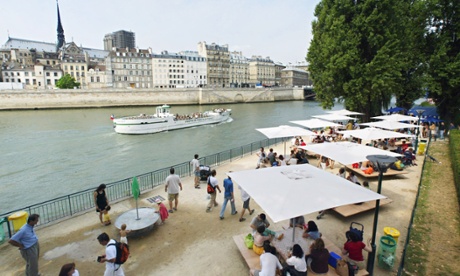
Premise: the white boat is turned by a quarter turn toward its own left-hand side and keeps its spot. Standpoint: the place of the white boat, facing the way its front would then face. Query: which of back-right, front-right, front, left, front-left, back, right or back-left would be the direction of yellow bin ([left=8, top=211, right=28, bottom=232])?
back-left

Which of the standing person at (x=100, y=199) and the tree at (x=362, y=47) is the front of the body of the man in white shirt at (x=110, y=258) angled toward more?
the standing person

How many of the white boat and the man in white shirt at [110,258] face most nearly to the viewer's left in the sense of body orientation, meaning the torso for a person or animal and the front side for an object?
1
